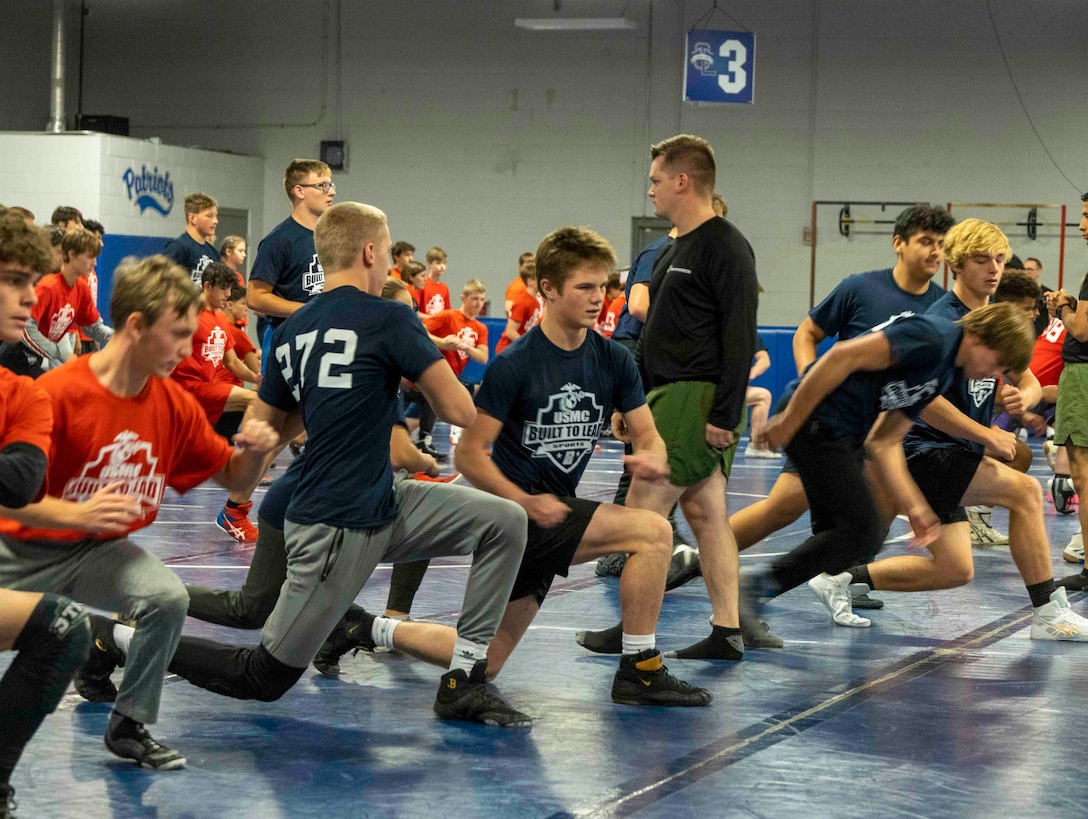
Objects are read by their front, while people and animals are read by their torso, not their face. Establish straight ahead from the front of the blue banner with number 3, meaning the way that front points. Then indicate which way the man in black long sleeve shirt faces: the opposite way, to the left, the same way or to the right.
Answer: to the right

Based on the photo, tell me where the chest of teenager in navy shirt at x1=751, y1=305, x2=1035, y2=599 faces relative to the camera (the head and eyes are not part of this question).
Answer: to the viewer's right

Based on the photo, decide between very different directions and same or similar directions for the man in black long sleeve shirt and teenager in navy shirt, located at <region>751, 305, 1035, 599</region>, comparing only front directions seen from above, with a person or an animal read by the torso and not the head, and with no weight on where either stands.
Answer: very different directions

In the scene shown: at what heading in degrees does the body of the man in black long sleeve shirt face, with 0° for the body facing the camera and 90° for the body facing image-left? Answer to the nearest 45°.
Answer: approximately 90°

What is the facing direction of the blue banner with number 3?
toward the camera

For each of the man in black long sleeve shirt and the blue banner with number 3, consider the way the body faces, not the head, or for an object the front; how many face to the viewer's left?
1

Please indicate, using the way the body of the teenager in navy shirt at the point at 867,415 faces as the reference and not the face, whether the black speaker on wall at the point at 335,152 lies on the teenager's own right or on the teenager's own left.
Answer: on the teenager's own left

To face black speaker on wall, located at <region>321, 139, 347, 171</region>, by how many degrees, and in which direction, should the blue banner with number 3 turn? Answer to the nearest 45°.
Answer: approximately 135° to its right

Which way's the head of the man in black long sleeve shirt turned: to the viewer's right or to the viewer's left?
to the viewer's left
